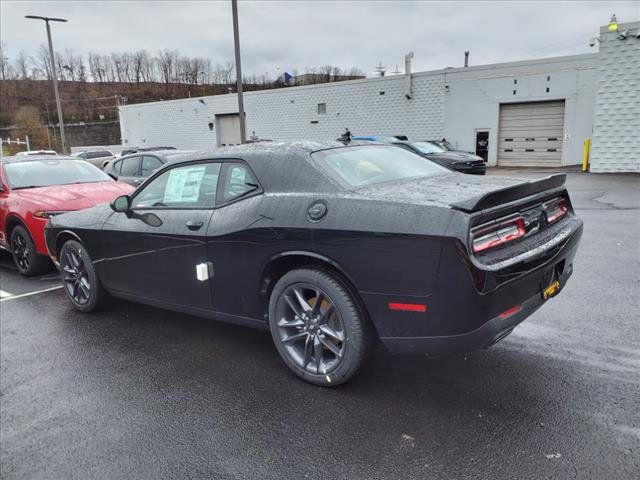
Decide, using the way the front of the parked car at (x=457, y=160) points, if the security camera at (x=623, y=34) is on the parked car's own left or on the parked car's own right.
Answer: on the parked car's own left

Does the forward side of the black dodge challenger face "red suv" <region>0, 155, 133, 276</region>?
yes

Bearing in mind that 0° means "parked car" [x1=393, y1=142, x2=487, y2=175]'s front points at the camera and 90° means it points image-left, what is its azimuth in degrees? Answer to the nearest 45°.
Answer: approximately 315°

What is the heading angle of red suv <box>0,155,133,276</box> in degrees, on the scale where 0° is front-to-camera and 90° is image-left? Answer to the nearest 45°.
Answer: approximately 315°

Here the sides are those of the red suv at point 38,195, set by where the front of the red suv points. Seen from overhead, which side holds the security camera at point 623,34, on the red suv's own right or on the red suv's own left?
on the red suv's own left

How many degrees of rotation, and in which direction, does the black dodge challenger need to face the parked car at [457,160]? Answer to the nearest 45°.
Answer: approximately 45° to its right

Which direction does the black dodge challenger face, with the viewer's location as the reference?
facing away from the viewer and to the left of the viewer

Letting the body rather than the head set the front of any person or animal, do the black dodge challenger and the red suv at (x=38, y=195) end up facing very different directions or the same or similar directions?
very different directions

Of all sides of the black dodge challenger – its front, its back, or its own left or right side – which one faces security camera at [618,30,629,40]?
right

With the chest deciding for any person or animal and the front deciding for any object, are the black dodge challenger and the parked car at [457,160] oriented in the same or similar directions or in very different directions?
very different directions
